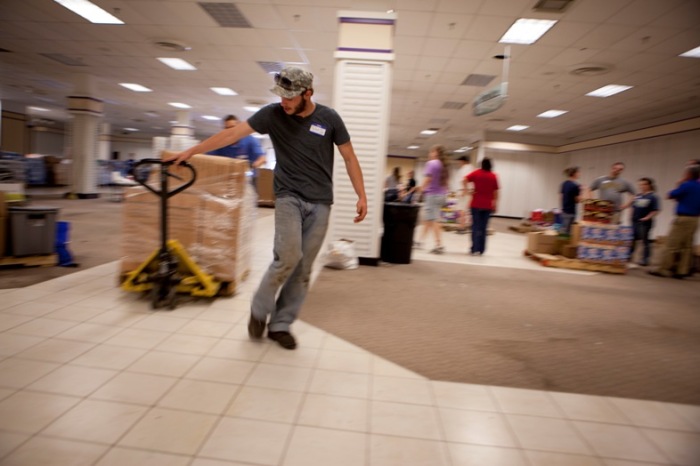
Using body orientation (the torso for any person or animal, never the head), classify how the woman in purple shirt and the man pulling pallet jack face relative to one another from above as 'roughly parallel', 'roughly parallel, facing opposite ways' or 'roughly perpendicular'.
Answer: roughly perpendicular

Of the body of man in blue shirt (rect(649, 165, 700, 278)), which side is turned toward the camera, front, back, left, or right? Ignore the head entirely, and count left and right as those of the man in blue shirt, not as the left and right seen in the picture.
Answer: left

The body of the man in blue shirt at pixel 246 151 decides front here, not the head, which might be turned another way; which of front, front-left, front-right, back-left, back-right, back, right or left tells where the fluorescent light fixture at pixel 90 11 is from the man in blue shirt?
right

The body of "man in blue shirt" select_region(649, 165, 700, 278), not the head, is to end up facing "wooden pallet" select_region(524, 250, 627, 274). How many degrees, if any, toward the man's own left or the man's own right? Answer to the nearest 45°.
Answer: approximately 45° to the man's own left

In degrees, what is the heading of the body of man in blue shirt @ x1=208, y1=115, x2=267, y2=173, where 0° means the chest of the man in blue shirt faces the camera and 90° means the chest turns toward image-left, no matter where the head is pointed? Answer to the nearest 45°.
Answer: approximately 45°

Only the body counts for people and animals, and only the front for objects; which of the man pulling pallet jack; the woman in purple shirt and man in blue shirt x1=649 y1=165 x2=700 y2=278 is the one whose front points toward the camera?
the man pulling pallet jack

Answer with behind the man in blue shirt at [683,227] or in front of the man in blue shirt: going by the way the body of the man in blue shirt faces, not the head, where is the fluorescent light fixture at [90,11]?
in front
